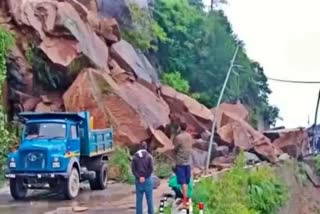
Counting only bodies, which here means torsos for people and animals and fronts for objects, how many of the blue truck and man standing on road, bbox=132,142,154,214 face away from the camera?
1

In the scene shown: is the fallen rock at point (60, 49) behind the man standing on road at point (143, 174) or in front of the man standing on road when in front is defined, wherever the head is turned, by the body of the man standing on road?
in front

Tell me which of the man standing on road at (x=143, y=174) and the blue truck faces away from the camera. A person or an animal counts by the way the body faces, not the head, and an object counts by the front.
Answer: the man standing on road

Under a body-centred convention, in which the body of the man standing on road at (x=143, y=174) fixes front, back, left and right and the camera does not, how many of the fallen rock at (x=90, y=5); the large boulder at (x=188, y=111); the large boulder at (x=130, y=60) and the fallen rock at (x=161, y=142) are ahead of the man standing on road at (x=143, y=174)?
4

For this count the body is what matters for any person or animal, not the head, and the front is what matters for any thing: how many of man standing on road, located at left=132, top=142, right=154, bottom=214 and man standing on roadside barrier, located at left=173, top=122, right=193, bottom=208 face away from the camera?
2

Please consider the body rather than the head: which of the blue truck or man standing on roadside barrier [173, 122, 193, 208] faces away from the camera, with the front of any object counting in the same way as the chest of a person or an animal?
the man standing on roadside barrier

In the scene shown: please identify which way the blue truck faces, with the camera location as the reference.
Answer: facing the viewer and to the left of the viewer

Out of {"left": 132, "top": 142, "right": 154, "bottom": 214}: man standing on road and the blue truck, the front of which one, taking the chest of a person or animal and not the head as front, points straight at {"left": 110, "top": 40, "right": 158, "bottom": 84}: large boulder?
the man standing on road

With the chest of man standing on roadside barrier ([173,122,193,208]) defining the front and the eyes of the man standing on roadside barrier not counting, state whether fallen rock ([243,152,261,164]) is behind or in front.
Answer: in front

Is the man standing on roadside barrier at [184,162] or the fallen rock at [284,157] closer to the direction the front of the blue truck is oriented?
the man standing on roadside barrier

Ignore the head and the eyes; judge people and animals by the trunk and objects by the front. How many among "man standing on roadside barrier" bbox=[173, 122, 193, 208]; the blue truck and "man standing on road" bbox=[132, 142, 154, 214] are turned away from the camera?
2

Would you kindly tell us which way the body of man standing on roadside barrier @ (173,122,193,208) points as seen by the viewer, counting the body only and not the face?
away from the camera

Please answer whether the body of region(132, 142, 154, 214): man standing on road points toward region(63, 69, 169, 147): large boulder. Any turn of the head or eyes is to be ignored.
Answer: yes

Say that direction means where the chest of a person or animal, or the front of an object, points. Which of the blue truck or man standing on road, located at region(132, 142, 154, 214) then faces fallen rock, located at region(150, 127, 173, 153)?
the man standing on road

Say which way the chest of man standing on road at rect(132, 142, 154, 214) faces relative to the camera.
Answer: away from the camera

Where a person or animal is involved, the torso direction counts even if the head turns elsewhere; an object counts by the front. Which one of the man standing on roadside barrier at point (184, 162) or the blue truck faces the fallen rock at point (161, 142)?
the man standing on roadside barrier
